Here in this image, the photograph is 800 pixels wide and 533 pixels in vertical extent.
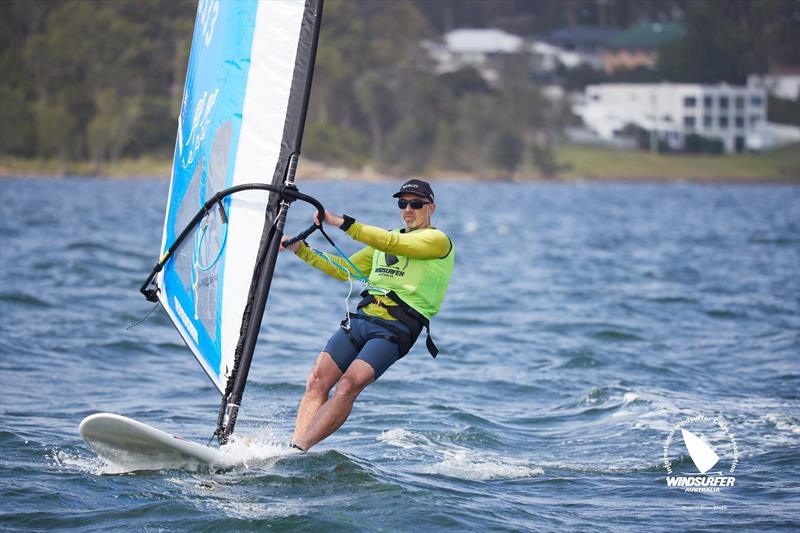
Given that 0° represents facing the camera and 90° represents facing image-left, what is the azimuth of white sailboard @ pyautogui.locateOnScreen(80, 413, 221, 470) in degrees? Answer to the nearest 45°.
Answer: approximately 45°

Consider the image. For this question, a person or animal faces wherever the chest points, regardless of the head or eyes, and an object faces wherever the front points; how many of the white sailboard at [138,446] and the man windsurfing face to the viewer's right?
0
